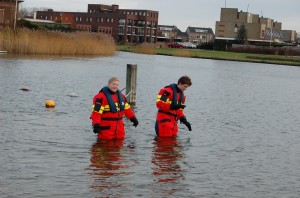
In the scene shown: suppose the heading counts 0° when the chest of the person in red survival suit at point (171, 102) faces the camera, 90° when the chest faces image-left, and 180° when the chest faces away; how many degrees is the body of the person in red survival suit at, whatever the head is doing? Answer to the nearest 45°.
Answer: approximately 315°

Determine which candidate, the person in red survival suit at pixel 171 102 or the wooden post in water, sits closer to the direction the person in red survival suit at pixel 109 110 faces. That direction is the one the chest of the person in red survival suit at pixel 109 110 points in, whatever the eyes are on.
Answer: the person in red survival suit

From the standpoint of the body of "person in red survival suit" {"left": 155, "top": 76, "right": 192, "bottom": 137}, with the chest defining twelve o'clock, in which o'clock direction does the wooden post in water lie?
The wooden post in water is roughly at 7 o'clock from the person in red survival suit.

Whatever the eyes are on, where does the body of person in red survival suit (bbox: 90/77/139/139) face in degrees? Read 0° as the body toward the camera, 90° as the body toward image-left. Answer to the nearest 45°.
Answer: approximately 315°

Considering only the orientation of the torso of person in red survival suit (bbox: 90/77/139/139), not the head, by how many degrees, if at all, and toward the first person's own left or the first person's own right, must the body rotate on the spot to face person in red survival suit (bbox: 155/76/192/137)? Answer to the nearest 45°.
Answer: approximately 90° to the first person's own left

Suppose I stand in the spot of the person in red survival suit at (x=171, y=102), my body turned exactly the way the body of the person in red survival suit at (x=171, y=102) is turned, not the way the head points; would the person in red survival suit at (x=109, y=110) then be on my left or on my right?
on my right
